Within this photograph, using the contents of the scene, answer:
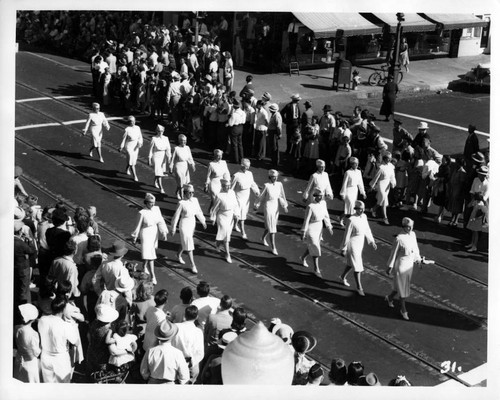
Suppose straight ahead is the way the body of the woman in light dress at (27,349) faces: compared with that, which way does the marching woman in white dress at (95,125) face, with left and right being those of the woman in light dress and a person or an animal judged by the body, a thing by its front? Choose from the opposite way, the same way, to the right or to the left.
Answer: to the right

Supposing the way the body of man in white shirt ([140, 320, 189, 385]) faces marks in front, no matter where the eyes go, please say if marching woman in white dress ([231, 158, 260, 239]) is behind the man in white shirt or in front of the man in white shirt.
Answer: in front

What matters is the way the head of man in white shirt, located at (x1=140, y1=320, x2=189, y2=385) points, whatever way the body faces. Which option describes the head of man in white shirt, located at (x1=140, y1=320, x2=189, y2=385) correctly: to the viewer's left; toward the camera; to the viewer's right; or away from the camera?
away from the camera

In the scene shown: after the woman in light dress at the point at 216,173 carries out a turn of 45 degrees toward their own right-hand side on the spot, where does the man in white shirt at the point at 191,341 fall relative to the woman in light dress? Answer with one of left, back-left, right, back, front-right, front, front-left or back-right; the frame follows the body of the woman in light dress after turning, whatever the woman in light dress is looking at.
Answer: front

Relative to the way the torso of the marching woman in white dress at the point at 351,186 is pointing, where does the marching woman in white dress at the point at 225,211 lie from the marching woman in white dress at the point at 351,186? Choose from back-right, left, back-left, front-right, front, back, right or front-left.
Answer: right

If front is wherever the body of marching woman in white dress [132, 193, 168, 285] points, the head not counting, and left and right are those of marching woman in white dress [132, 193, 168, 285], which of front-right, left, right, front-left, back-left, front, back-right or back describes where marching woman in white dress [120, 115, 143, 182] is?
back-left

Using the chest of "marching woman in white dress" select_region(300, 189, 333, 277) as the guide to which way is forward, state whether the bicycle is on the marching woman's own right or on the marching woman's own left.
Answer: on the marching woman's own left

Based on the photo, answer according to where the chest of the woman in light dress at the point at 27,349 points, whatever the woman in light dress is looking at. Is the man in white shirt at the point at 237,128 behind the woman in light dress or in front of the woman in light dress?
in front

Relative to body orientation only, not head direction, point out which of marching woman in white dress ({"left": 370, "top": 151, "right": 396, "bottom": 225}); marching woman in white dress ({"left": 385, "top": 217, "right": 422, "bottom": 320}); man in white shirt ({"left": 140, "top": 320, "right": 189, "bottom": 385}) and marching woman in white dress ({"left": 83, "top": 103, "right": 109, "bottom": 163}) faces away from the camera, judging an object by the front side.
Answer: the man in white shirt

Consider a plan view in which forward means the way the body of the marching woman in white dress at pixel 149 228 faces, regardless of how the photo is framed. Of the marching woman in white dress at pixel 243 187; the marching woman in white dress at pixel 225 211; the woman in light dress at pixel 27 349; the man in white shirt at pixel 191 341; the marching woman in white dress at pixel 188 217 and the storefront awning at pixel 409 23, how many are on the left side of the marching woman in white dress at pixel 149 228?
4

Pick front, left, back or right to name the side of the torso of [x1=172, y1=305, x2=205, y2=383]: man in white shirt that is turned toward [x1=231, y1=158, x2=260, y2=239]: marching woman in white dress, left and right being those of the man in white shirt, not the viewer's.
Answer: front

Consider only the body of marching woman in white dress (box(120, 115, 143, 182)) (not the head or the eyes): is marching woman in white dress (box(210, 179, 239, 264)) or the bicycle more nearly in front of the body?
the marching woman in white dress

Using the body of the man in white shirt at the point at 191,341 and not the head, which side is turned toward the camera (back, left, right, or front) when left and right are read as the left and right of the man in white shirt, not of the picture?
back

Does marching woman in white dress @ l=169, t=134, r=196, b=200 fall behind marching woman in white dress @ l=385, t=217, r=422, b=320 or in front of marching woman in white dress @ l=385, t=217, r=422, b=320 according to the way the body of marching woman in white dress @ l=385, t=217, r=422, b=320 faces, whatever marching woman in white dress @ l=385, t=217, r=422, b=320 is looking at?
behind

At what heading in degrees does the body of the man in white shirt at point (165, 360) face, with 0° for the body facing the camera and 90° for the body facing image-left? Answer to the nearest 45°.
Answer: approximately 180°

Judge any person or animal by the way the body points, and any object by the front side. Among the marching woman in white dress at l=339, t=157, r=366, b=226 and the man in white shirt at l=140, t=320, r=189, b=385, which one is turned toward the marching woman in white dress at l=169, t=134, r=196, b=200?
the man in white shirt

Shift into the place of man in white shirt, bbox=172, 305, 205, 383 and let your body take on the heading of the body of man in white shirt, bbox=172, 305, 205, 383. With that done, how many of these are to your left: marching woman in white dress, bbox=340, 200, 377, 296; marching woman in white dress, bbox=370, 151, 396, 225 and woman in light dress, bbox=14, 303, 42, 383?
1

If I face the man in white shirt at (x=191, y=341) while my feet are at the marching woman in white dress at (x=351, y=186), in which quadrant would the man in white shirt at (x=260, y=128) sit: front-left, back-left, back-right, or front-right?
back-right
